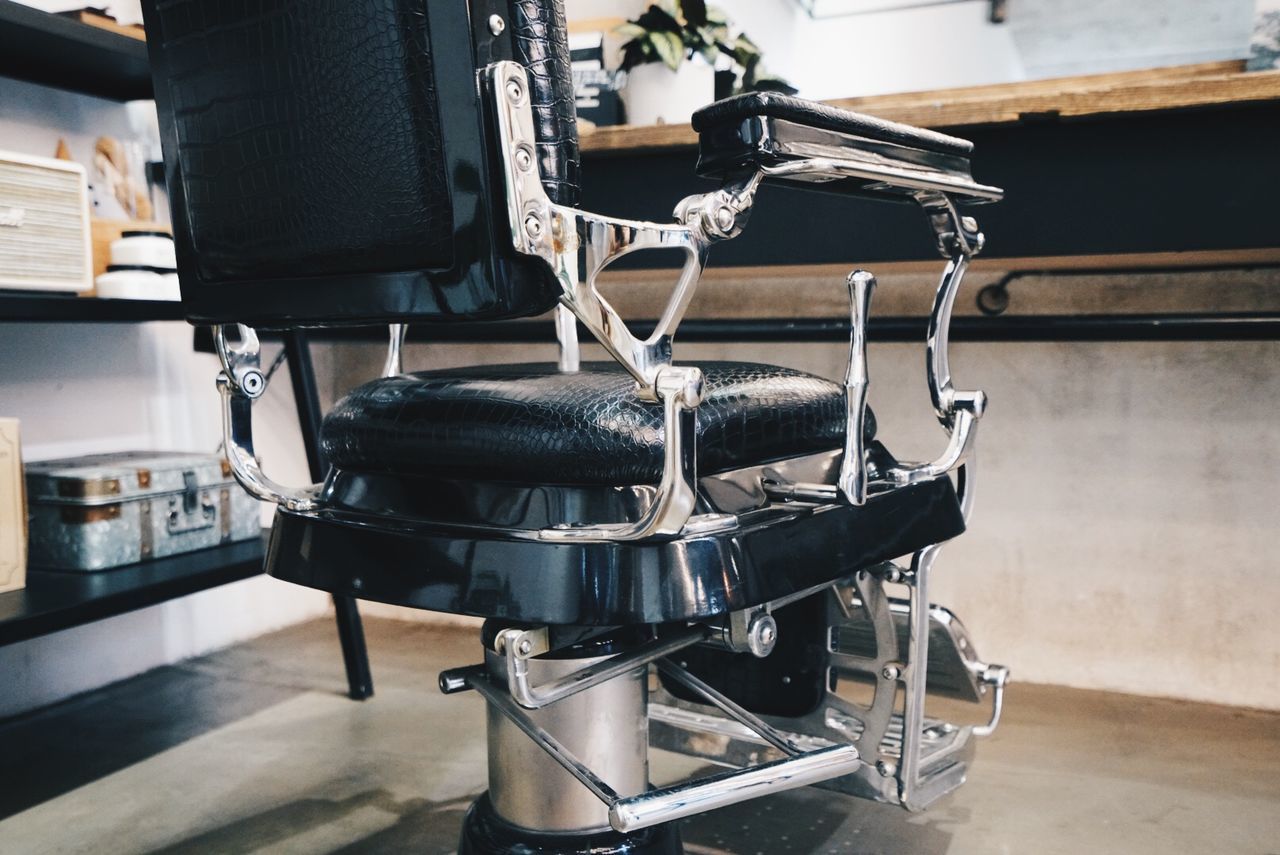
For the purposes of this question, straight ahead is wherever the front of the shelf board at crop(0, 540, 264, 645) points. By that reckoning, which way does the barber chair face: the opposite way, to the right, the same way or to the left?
to the left

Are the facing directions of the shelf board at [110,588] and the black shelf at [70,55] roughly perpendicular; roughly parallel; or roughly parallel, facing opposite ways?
roughly parallel

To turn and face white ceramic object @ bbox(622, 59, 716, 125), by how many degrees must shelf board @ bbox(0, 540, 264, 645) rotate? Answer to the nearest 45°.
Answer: approximately 45° to its left

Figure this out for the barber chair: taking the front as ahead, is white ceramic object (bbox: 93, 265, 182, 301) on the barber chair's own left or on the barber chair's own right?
on the barber chair's own left

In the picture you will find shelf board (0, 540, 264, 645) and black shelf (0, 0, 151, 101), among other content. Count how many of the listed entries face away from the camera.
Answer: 0

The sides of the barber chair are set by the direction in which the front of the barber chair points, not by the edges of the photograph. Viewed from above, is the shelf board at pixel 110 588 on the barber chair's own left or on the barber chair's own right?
on the barber chair's own left

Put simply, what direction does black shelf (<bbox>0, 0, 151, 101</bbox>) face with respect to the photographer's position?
facing the viewer and to the right of the viewer

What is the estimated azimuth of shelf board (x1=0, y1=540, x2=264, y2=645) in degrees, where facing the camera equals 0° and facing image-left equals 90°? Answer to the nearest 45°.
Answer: approximately 315°

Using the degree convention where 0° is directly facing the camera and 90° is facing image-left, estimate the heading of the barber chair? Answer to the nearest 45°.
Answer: approximately 225°
